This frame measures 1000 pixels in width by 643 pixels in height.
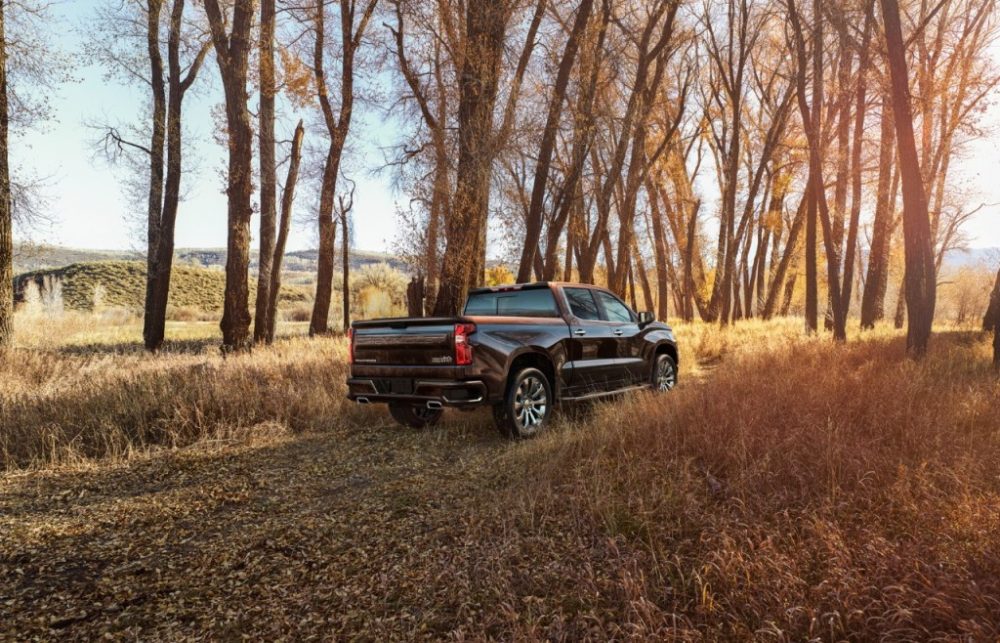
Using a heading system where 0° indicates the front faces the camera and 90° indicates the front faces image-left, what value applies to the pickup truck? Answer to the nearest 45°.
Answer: approximately 225°
